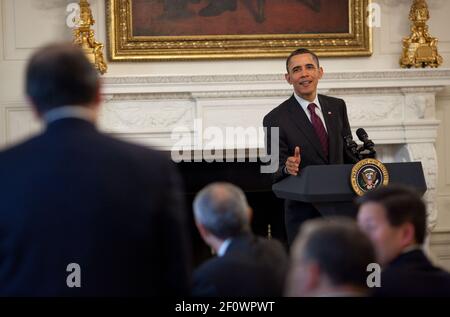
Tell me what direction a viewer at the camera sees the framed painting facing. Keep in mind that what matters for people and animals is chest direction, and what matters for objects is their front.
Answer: facing the viewer

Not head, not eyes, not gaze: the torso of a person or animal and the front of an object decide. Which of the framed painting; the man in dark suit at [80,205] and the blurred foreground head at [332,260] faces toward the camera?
the framed painting

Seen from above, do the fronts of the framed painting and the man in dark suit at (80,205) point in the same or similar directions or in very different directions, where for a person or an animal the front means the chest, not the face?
very different directions

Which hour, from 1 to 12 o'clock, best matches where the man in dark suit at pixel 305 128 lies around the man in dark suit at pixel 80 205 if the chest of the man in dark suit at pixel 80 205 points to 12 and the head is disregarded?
the man in dark suit at pixel 305 128 is roughly at 1 o'clock from the man in dark suit at pixel 80 205.

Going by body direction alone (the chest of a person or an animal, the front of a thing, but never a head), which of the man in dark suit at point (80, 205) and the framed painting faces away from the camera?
the man in dark suit

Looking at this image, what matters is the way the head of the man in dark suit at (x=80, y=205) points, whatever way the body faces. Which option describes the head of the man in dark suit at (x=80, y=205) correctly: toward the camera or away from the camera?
away from the camera

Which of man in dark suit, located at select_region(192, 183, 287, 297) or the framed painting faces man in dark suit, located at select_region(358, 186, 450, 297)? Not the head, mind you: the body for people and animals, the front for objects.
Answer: the framed painting

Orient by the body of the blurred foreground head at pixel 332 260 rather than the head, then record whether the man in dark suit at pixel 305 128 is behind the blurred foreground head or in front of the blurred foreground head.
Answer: in front

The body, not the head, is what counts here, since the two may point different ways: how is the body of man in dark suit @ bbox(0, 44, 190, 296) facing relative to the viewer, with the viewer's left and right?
facing away from the viewer

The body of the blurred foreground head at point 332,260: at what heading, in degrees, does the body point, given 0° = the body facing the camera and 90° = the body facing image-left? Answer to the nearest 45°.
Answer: approximately 135°

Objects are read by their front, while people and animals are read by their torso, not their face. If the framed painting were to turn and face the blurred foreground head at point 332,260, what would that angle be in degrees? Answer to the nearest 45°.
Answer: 0° — it already faces them

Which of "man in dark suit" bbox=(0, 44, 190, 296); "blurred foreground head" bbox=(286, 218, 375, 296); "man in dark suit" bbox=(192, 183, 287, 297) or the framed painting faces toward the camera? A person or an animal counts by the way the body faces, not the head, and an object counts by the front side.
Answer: the framed painting

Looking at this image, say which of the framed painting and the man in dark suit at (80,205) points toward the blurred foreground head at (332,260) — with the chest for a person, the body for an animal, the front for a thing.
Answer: the framed painting

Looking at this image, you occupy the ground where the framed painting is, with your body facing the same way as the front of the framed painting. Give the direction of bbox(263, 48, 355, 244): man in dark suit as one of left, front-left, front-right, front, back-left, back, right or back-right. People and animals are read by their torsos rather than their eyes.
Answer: front

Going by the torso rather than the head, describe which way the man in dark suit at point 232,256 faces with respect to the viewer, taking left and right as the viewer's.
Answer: facing away from the viewer and to the left of the viewer

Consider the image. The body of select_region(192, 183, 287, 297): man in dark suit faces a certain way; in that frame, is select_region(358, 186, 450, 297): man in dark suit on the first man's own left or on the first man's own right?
on the first man's own right

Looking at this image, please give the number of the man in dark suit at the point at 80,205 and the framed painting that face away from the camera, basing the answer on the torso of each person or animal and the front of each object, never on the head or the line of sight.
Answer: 1

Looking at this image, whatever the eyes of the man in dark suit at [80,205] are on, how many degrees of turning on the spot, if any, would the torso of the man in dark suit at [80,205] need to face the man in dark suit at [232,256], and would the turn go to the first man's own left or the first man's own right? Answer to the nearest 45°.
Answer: approximately 45° to the first man's own right

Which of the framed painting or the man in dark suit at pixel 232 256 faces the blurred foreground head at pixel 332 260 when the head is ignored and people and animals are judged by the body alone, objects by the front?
the framed painting
